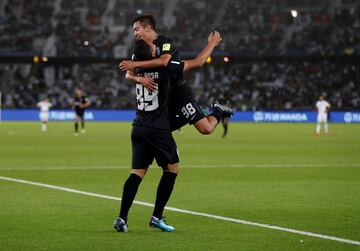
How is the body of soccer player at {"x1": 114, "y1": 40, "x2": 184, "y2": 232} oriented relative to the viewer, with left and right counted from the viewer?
facing away from the viewer and to the right of the viewer
